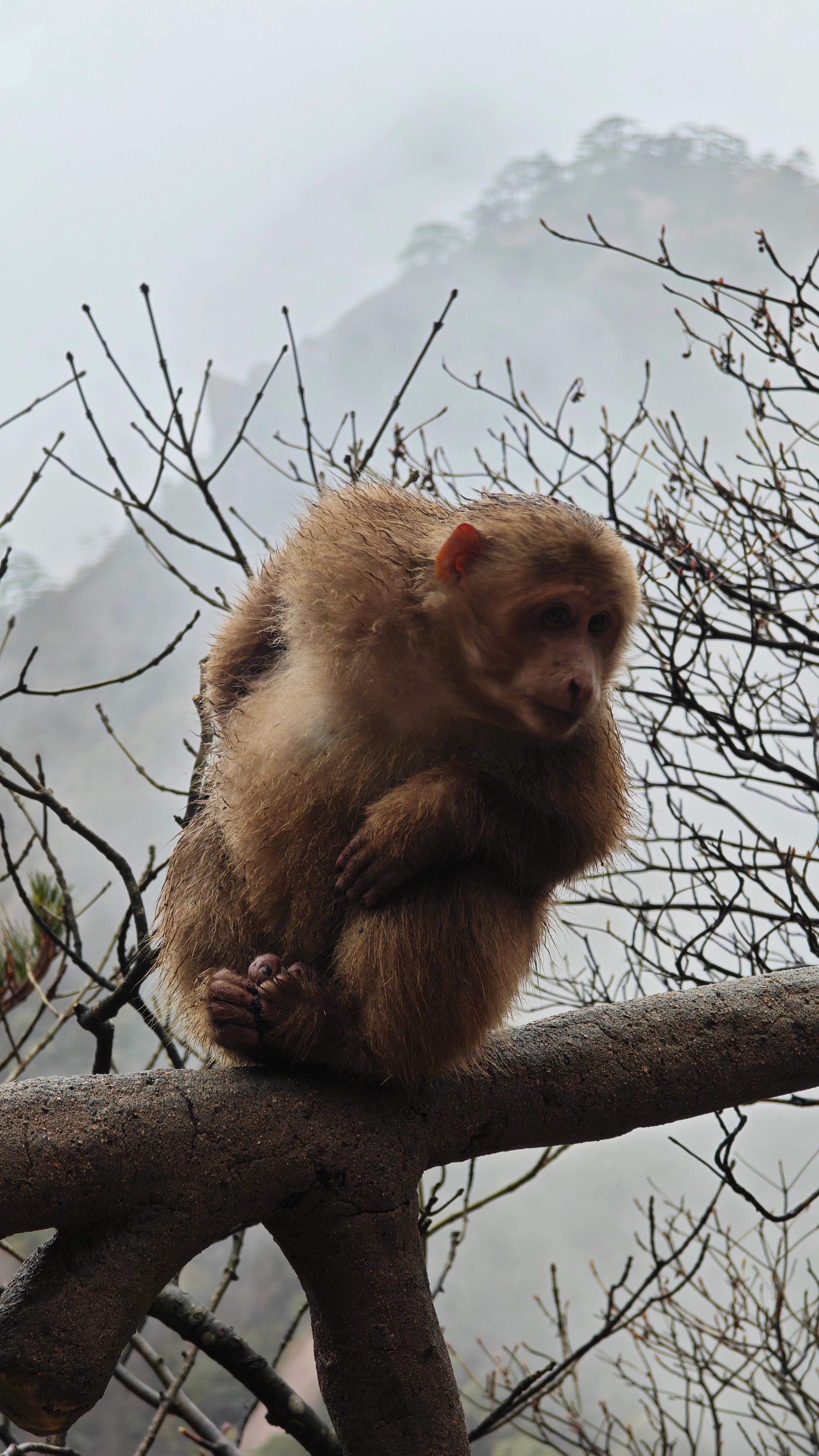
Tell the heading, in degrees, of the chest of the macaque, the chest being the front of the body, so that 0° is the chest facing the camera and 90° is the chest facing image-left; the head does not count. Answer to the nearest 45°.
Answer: approximately 315°
